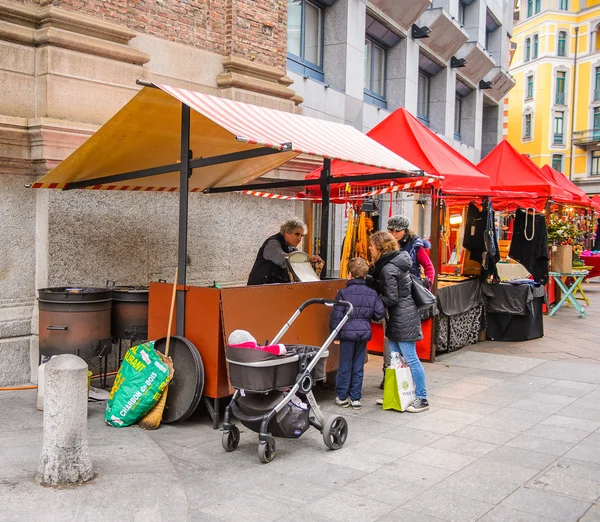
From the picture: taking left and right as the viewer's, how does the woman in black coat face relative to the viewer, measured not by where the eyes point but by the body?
facing to the left of the viewer

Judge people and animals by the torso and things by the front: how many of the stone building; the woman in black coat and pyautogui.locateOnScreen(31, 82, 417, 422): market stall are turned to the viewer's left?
1

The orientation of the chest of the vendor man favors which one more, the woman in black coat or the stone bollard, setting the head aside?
the woman in black coat

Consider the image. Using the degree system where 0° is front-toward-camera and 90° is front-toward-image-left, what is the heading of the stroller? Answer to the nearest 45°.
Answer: approximately 45°

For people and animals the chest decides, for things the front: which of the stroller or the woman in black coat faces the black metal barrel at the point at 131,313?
the woman in black coat

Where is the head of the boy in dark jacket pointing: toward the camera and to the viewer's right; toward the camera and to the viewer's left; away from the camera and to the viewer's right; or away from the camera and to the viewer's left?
away from the camera and to the viewer's left

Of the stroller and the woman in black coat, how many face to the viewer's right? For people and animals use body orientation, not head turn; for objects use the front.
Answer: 0

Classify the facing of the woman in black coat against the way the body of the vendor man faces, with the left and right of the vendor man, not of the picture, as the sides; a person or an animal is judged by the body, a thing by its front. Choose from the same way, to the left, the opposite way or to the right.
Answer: the opposite way

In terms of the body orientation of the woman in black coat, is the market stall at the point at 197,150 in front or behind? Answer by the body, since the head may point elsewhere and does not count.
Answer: in front
